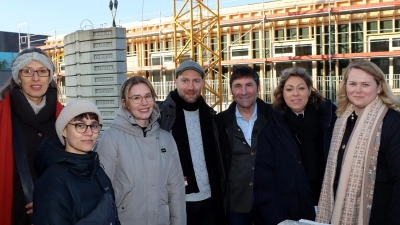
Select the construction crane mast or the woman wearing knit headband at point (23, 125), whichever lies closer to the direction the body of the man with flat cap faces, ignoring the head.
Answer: the woman wearing knit headband

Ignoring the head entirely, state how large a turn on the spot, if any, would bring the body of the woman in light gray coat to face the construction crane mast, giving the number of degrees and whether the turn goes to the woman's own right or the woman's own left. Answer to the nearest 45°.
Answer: approximately 135° to the woman's own left

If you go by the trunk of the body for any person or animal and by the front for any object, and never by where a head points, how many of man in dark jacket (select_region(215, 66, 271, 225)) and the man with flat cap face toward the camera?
2

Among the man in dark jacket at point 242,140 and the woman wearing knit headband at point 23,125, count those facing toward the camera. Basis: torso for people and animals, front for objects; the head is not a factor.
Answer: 2

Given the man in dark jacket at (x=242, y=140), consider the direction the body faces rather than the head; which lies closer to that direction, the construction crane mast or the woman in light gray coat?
the woman in light gray coat

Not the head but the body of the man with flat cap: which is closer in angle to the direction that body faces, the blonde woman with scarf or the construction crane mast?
the blonde woman with scarf

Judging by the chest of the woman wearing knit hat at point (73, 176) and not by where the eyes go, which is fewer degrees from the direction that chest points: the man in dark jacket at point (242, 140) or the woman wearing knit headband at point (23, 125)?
the man in dark jacket

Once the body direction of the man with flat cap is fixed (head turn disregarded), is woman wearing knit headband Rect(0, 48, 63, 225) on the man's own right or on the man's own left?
on the man's own right

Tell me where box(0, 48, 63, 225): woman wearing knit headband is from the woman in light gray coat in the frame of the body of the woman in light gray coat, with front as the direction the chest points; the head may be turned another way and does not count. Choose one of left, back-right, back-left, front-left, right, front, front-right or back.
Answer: back-right

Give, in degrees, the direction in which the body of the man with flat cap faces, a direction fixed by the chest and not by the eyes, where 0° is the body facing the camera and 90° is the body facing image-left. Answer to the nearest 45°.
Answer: approximately 0°

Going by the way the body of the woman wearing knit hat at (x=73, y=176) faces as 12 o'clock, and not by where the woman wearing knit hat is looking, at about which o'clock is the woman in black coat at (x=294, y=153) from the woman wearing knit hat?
The woman in black coat is roughly at 10 o'clock from the woman wearing knit hat.

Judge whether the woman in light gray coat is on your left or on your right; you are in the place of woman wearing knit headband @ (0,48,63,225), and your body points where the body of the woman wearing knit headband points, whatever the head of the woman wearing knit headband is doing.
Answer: on your left

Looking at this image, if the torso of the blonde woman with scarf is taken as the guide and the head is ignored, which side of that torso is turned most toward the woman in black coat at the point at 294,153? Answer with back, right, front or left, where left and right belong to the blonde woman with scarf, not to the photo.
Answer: right

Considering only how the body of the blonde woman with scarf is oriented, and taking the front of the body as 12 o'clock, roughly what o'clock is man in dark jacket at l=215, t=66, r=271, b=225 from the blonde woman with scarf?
The man in dark jacket is roughly at 2 o'clock from the blonde woman with scarf.

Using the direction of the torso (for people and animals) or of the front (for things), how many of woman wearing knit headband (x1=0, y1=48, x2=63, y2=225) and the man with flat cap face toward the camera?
2
